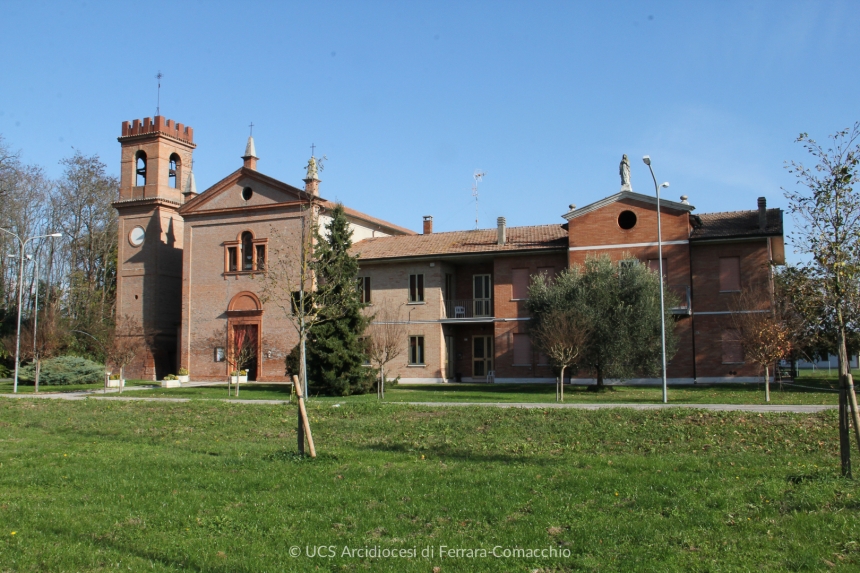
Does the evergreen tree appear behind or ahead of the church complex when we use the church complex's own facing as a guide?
ahead

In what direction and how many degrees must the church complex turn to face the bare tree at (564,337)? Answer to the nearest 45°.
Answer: approximately 45° to its left

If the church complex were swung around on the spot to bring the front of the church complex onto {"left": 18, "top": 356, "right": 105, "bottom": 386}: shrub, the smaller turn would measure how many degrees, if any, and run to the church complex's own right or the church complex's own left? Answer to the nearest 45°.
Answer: approximately 90° to the church complex's own right

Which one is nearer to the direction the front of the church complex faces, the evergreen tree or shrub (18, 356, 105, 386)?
the evergreen tree

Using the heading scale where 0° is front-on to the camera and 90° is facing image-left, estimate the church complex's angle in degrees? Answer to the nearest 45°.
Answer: approximately 0°
